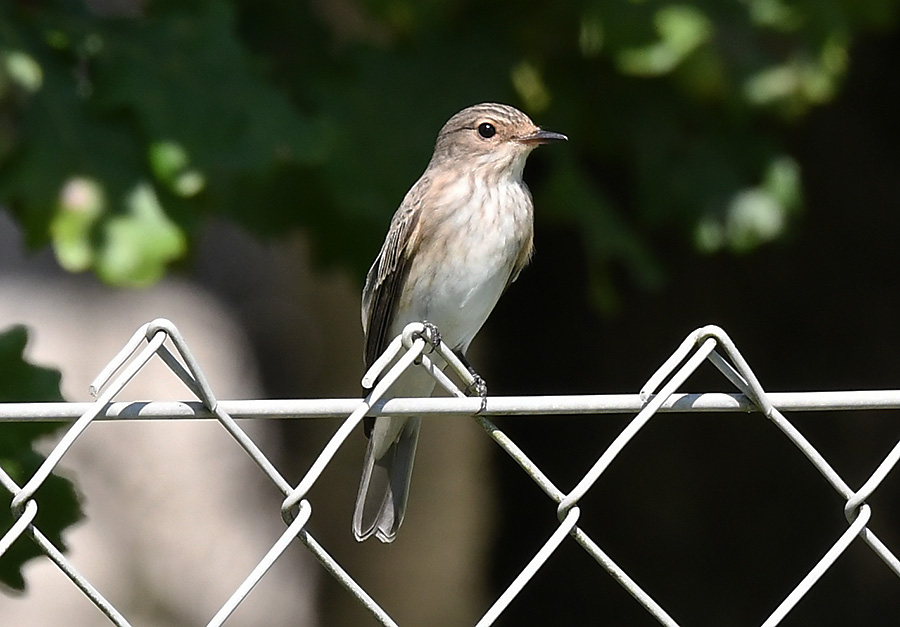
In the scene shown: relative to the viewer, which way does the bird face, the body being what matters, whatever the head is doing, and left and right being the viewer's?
facing the viewer and to the right of the viewer
